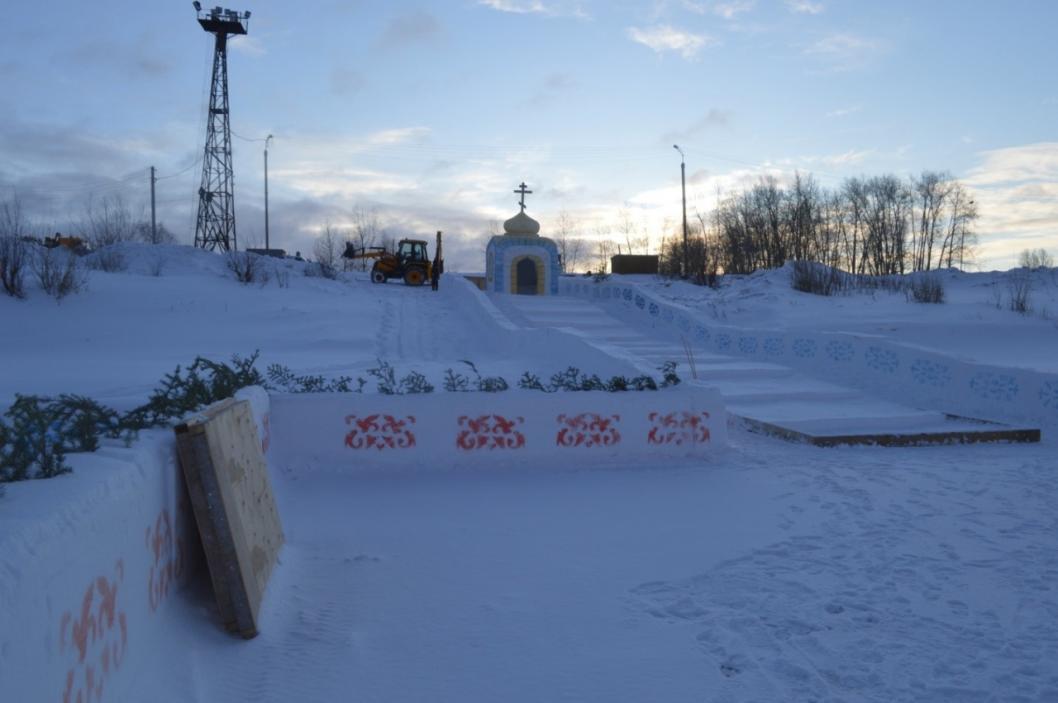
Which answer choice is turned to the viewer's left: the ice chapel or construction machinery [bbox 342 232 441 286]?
the construction machinery

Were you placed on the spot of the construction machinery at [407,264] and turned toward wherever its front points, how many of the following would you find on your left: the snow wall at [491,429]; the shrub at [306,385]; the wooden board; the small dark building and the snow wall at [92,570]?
4

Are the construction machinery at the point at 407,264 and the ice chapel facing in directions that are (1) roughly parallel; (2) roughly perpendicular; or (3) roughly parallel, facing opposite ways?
roughly perpendicular

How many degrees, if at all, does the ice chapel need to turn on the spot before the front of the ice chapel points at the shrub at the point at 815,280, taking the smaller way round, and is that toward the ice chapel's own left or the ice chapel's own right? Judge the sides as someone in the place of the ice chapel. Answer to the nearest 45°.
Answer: approximately 90° to the ice chapel's own left

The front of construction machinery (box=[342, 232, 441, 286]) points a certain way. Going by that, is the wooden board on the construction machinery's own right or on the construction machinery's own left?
on the construction machinery's own left

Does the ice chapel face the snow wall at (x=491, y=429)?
yes

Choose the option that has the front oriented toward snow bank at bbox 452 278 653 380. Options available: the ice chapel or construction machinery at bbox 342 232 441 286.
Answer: the ice chapel

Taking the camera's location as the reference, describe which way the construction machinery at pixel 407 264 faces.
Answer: facing to the left of the viewer

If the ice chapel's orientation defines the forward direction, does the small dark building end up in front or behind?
behind

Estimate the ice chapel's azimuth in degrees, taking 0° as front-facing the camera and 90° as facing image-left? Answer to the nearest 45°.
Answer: approximately 0°
